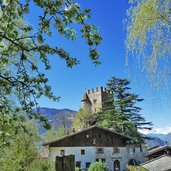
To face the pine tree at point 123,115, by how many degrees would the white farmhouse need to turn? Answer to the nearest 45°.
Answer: approximately 135° to its left

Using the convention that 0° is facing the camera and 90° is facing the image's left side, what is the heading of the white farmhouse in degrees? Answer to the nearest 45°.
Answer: approximately 0°
